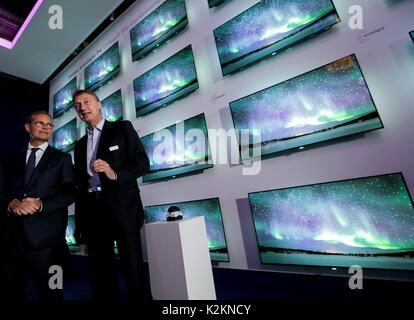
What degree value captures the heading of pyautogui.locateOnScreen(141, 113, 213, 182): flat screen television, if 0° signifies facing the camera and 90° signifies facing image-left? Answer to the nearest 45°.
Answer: approximately 45°

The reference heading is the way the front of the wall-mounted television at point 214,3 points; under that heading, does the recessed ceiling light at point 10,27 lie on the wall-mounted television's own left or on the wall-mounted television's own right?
on the wall-mounted television's own right

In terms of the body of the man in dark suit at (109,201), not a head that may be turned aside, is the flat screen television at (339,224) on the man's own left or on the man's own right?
on the man's own left

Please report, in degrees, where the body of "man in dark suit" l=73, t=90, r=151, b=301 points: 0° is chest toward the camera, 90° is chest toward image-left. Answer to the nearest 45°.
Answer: approximately 45°

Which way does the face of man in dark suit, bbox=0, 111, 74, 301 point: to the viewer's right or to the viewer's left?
to the viewer's right
